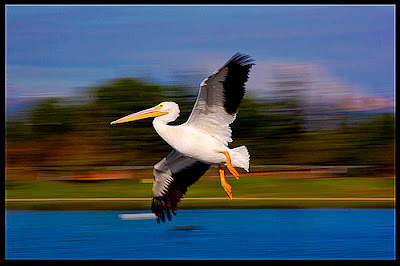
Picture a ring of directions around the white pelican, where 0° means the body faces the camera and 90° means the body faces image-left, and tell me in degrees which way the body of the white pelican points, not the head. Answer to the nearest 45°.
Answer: approximately 90°
